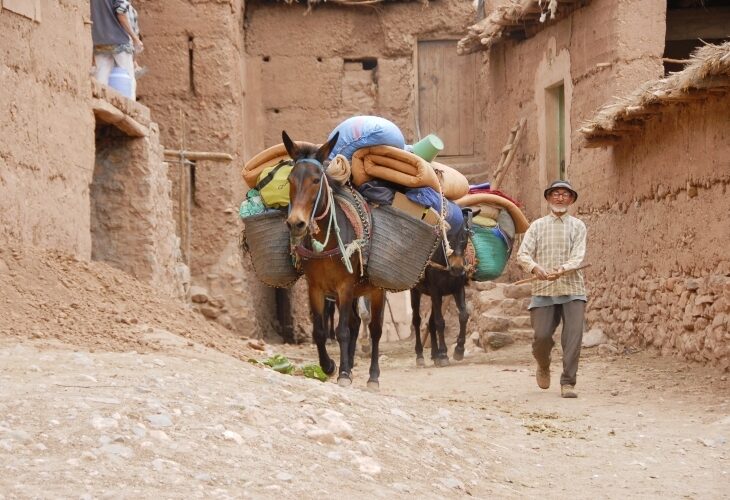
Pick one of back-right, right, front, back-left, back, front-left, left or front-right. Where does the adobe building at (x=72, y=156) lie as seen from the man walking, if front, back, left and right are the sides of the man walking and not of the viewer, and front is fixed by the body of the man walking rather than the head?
right

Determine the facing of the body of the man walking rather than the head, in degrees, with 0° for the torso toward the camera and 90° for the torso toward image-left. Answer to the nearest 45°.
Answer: approximately 0°

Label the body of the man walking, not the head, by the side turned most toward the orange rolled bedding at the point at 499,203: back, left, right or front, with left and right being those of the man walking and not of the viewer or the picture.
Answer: back

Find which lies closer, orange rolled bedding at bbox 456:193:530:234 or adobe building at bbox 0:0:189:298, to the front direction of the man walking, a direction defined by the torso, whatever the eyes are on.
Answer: the adobe building

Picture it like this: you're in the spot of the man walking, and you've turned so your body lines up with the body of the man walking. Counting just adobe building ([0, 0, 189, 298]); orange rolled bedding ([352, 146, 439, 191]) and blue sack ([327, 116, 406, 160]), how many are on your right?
3

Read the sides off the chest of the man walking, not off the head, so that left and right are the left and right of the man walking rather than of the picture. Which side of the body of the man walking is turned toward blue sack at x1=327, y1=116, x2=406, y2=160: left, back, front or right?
right

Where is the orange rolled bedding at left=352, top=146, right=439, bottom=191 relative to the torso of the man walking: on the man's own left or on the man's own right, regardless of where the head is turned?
on the man's own right

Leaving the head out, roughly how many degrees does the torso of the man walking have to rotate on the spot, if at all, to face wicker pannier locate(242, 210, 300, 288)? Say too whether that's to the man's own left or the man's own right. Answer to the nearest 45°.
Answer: approximately 90° to the man's own right
